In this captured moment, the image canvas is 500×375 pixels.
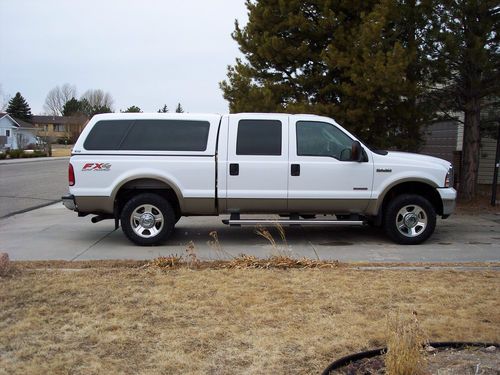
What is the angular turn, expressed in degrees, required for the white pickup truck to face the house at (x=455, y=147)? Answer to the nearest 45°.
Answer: approximately 45° to its left

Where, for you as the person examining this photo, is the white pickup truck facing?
facing to the right of the viewer

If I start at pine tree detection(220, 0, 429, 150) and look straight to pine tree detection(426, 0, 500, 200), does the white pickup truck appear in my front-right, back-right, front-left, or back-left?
back-right

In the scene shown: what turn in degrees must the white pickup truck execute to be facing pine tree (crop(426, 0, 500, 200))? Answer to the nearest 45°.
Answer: approximately 45° to its left

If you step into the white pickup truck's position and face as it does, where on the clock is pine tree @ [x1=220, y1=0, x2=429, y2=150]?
The pine tree is roughly at 10 o'clock from the white pickup truck.
